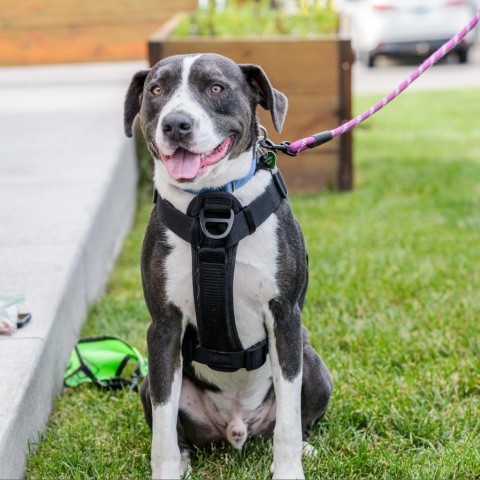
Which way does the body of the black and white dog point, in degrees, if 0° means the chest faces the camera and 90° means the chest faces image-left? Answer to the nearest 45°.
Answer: approximately 0°

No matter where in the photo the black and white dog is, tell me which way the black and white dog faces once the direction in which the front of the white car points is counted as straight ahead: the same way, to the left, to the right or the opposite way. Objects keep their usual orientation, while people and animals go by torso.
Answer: the opposite way

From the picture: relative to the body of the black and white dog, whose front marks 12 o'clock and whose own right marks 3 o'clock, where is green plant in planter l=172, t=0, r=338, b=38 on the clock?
The green plant in planter is roughly at 6 o'clock from the black and white dog.

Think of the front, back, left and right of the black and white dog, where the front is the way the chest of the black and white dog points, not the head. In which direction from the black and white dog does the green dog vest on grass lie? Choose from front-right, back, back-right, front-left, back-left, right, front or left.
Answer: back-right

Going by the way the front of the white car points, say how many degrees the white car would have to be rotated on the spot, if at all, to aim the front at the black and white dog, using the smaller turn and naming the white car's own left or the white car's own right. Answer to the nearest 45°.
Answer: approximately 180°

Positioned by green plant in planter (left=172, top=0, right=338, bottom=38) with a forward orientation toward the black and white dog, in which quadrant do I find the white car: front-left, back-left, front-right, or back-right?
back-left

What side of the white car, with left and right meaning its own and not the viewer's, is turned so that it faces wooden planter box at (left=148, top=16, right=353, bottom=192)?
back

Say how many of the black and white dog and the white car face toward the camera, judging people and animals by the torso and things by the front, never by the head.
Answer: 1

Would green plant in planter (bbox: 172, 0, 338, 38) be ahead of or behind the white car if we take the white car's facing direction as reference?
behind
